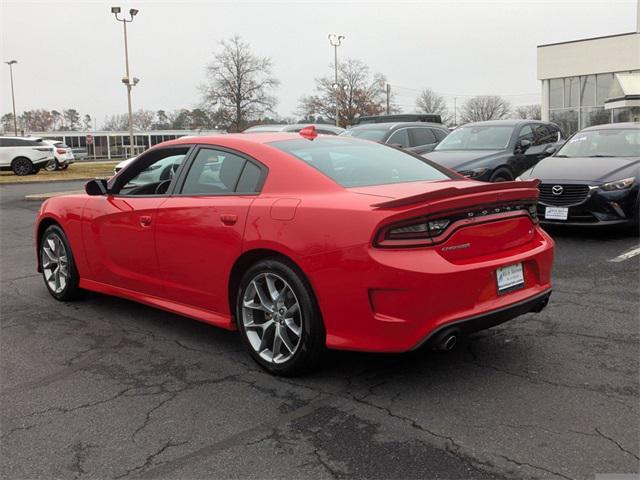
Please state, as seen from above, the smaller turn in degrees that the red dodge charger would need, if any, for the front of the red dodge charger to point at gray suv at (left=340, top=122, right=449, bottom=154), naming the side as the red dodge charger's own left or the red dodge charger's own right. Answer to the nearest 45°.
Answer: approximately 45° to the red dodge charger's own right

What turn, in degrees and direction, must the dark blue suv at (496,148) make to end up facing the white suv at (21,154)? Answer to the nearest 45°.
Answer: approximately 90° to its right

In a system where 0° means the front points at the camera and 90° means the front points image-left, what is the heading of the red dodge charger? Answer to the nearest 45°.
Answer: approximately 135°

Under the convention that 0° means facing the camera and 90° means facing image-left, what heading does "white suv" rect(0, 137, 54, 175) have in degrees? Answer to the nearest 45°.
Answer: approximately 90°

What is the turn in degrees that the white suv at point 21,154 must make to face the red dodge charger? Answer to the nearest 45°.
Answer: approximately 90° to its left

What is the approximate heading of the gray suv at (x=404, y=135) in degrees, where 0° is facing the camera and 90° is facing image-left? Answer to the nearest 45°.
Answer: approximately 45°

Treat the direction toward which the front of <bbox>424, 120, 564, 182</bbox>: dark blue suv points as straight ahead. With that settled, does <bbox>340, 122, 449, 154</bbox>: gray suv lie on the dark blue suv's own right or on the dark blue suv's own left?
on the dark blue suv's own right
